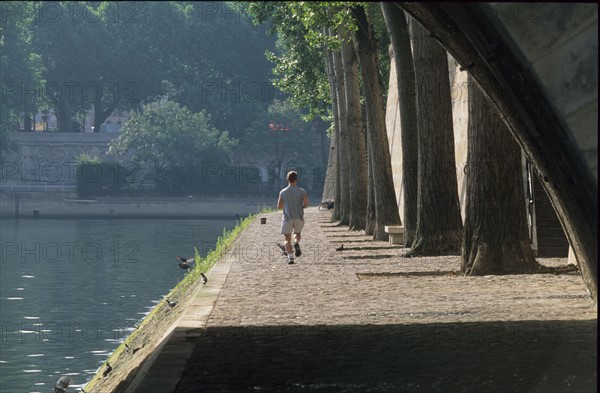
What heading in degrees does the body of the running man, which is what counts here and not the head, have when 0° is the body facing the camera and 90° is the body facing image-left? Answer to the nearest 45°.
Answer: approximately 180°
